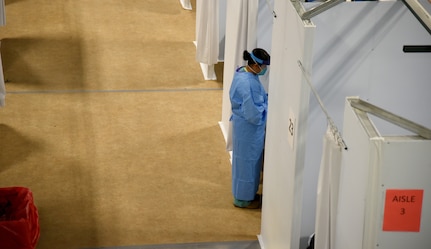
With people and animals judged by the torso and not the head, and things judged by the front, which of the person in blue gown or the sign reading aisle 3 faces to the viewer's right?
the person in blue gown

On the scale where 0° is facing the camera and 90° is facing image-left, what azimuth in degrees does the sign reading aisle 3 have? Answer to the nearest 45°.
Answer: approximately 0°

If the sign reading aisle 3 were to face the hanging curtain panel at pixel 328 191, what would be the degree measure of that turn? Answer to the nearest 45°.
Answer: approximately 135° to its right

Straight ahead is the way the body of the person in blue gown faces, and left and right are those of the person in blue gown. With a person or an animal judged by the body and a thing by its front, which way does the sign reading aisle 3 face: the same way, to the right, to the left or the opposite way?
to the right

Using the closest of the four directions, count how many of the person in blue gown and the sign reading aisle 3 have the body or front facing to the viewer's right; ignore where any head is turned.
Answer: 1

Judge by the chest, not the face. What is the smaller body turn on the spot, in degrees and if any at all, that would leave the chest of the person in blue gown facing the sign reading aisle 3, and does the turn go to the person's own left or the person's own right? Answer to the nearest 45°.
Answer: approximately 90° to the person's own right

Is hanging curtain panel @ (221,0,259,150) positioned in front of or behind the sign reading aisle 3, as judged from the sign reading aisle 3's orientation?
behind

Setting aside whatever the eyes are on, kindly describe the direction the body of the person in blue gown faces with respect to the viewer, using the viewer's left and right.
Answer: facing to the right of the viewer

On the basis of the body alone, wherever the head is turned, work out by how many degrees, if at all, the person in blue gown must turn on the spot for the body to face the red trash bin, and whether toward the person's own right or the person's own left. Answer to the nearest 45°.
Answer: approximately 180°

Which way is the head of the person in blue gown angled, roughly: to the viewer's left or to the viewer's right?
to the viewer's right

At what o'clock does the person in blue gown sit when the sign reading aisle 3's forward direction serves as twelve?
The person in blue gown is roughly at 5 o'clock from the sign reading aisle 3.
